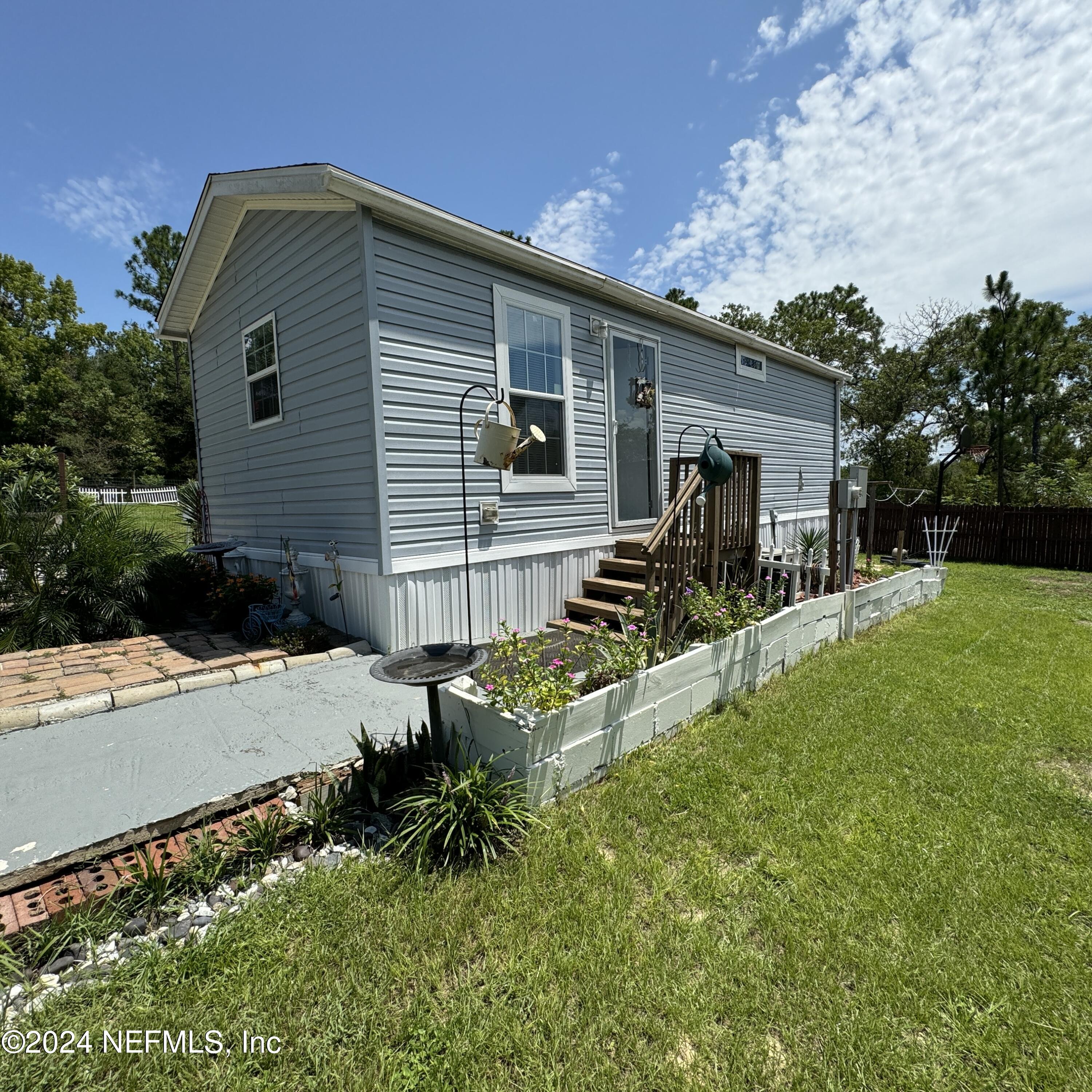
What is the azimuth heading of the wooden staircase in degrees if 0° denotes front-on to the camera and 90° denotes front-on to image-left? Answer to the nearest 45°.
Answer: approximately 45°

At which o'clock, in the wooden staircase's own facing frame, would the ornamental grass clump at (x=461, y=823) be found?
The ornamental grass clump is roughly at 11 o'clock from the wooden staircase.

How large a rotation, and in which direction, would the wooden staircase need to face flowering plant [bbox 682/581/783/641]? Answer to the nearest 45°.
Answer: approximately 90° to its left

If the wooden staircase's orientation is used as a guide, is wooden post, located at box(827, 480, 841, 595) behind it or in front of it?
behind

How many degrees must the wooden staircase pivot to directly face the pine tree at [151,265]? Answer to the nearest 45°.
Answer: approximately 90° to its right

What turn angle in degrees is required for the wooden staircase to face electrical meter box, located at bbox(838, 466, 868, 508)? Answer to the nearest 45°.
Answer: approximately 135° to its left

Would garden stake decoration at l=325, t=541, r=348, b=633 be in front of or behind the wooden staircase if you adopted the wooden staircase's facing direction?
in front

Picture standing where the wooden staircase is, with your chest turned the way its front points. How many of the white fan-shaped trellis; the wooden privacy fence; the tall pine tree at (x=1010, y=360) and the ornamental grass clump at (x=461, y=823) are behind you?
3

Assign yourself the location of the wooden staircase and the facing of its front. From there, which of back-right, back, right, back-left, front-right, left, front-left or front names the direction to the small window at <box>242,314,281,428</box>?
front-right

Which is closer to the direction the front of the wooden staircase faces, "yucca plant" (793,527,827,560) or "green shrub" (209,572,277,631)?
the green shrub
